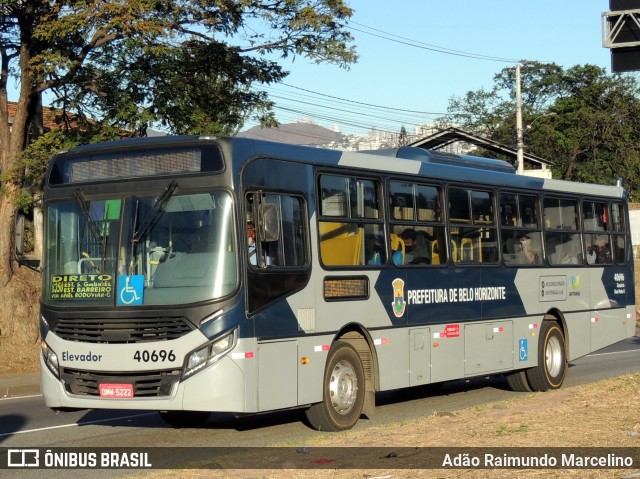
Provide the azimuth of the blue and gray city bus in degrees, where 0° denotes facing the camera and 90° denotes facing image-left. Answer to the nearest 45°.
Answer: approximately 45°

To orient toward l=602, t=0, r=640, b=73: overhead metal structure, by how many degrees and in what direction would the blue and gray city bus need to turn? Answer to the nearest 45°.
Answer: approximately 135° to its left

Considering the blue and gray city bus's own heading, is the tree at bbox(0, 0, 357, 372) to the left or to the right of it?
on its right
